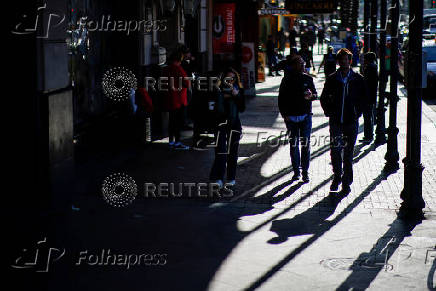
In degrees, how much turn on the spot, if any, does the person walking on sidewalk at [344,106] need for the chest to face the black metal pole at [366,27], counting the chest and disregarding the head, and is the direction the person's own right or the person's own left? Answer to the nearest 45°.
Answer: approximately 180°

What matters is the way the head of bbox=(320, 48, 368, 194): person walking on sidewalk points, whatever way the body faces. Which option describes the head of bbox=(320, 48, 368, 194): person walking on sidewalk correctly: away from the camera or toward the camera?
toward the camera

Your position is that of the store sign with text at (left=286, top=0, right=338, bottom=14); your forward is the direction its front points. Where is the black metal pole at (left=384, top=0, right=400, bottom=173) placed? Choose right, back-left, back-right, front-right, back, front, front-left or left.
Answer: front

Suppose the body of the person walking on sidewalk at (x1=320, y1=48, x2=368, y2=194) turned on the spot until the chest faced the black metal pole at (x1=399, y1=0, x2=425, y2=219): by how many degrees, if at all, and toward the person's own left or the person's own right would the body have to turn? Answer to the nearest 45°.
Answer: approximately 45° to the person's own left

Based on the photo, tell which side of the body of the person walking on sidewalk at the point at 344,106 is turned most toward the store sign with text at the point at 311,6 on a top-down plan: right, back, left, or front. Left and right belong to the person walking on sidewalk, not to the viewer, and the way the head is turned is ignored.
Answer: back

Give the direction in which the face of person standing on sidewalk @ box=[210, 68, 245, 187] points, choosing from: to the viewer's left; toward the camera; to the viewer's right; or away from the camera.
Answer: toward the camera

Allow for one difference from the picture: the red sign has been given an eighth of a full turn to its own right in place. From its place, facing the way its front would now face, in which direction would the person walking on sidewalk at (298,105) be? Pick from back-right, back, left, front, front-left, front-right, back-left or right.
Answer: front-left

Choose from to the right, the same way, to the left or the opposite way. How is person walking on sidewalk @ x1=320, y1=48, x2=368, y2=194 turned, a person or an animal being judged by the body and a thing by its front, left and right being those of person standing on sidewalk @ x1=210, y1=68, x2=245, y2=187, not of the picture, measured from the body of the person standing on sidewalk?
the same way

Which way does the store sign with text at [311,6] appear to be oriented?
toward the camera

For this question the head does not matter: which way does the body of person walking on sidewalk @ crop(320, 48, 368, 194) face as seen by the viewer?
toward the camera

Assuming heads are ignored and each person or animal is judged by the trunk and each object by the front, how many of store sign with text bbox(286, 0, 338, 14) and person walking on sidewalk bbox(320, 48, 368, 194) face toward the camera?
2

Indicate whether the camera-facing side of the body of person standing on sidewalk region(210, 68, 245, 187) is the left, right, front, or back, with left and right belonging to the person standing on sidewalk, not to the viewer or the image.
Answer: front
